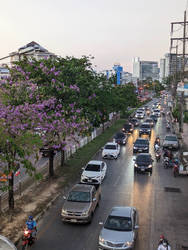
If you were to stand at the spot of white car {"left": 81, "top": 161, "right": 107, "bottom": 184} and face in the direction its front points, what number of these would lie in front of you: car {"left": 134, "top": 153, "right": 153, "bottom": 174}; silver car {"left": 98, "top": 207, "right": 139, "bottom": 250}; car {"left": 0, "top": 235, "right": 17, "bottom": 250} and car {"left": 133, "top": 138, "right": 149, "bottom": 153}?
2

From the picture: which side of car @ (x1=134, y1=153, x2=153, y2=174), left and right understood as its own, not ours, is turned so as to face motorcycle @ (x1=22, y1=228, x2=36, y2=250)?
front

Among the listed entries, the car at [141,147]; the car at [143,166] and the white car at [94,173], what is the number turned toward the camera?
3

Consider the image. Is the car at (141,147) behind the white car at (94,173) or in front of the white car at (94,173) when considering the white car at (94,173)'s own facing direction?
behind

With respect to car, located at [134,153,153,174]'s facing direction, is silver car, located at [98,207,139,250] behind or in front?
in front
